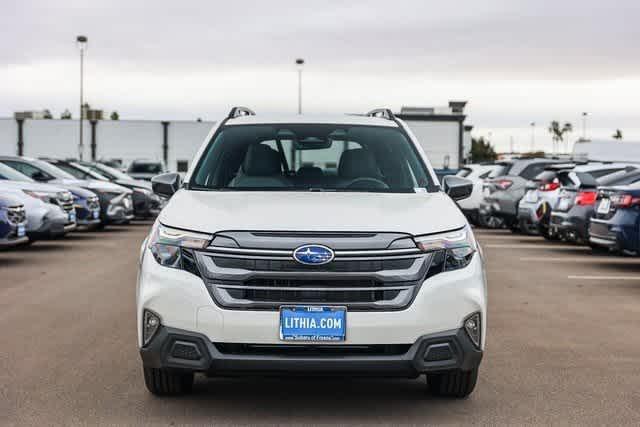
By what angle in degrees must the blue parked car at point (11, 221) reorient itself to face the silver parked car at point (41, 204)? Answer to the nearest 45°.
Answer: approximately 135° to its left

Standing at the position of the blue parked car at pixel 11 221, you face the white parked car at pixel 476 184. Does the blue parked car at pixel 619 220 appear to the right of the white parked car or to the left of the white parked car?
right

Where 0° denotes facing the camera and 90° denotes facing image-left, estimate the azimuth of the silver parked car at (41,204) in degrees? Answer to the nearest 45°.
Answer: approximately 315°

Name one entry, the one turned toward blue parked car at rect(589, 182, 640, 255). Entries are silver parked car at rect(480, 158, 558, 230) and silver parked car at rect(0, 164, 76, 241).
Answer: silver parked car at rect(0, 164, 76, 241)

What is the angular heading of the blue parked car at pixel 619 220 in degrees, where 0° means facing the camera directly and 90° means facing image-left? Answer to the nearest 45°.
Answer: approximately 225°

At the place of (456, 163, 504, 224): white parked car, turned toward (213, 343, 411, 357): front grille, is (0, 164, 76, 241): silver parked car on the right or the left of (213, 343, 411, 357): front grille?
right

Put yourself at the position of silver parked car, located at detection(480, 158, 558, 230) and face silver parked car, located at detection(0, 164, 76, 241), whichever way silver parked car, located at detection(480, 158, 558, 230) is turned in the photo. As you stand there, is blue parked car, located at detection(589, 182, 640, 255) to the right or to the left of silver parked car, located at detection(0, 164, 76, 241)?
left

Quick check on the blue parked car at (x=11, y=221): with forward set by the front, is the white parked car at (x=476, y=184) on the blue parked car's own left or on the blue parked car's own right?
on the blue parked car's own left

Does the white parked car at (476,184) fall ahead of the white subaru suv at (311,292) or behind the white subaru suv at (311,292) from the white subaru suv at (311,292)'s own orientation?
behind

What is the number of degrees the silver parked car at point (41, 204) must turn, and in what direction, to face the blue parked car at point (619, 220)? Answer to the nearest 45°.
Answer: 0° — it already faces it

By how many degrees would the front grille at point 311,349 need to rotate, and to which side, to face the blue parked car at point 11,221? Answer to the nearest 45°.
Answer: approximately 135° to its right
